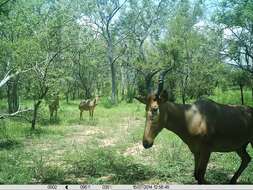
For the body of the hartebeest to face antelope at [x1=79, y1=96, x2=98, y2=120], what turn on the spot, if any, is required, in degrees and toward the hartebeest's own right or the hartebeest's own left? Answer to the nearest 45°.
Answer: approximately 90° to the hartebeest's own right

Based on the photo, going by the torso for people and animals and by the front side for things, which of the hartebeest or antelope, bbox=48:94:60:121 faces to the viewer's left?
the hartebeest

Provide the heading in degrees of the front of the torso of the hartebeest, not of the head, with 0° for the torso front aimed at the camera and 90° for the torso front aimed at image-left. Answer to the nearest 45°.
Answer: approximately 90°
